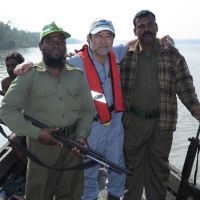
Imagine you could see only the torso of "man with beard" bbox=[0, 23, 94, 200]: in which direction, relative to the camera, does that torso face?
toward the camera

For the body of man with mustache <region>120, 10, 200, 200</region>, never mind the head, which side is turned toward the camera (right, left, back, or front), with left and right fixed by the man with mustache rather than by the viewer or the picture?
front

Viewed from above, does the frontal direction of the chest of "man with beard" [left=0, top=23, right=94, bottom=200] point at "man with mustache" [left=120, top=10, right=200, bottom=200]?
no

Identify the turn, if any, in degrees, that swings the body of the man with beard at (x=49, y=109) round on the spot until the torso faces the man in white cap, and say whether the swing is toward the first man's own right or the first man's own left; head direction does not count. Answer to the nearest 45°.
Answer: approximately 135° to the first man's own left

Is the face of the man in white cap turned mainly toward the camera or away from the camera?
toward the camera

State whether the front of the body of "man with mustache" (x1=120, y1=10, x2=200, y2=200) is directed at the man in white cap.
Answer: no

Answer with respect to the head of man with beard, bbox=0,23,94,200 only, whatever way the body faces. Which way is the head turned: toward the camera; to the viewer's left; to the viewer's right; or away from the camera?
toward the camera

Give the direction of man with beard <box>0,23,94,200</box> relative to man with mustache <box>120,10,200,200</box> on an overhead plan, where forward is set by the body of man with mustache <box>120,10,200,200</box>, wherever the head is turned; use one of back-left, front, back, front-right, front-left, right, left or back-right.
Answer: front-right

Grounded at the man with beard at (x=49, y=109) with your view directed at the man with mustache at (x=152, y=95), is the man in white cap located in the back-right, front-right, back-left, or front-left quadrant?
front-left

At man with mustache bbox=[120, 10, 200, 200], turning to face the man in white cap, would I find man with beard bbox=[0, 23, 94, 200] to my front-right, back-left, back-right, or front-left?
front-left

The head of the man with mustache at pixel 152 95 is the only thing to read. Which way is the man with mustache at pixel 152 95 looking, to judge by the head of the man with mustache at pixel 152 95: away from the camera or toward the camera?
toward the camera

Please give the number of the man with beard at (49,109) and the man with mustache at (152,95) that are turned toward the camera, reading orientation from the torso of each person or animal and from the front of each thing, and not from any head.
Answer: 2
